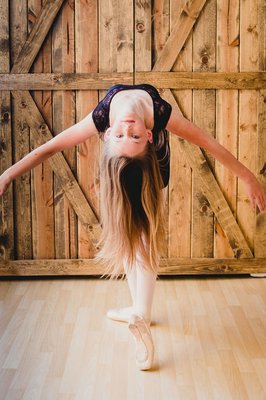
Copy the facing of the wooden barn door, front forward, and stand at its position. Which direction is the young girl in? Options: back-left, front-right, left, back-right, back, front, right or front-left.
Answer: front

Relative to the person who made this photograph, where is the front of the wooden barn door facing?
facing the viewer
